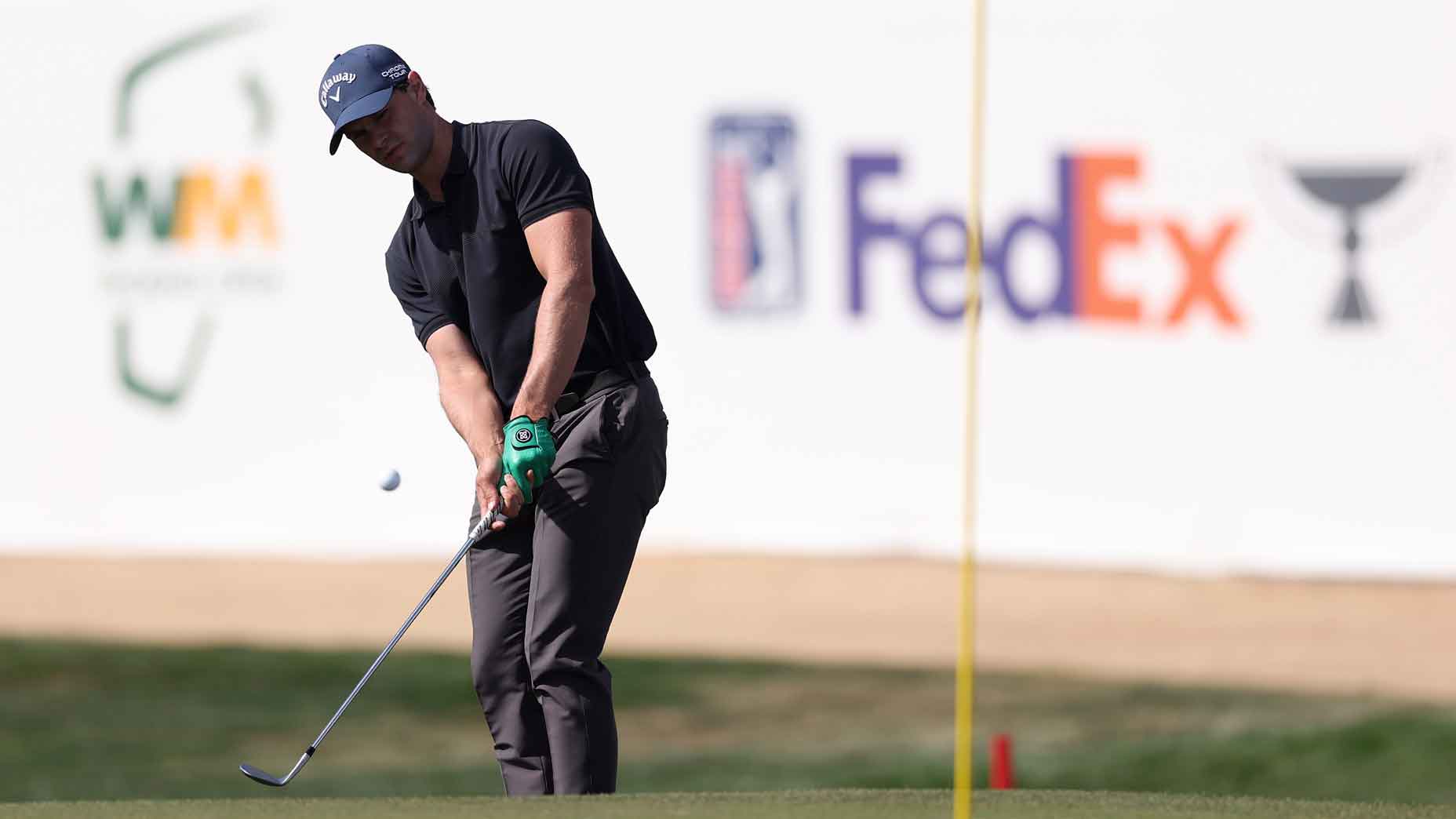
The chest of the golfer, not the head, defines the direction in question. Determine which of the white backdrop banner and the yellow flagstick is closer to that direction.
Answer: the yellow flagstick

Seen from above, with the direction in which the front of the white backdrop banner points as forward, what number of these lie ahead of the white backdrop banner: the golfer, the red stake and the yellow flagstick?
3

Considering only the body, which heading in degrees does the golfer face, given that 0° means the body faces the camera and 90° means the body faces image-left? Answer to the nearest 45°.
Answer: approximately 45°

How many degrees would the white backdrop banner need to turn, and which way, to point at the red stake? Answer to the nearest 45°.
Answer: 0° — it already faces it

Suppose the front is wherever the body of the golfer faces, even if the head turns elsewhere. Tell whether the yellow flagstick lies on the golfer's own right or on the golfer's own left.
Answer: on the golfer's own left

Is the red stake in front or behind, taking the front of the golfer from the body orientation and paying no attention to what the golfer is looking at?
behind

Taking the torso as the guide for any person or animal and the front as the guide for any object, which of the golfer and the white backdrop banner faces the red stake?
the white backdrop banner

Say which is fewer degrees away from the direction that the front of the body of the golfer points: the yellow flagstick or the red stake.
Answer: the yellow flagstick

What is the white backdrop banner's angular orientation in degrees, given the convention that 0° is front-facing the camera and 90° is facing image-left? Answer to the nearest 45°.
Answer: approximately 0°

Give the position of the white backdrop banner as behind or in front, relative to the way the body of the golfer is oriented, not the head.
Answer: behind
